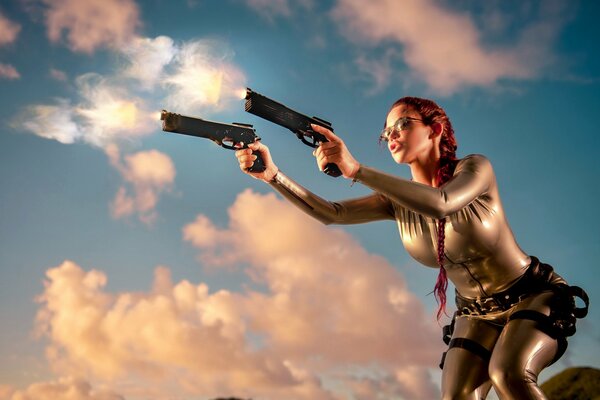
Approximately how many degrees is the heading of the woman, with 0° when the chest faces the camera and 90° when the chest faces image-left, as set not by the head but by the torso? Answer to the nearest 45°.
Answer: approximately 45°
